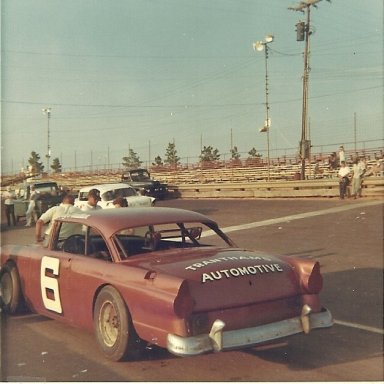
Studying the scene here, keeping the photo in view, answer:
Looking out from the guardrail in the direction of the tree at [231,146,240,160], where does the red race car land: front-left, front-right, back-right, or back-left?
back-left

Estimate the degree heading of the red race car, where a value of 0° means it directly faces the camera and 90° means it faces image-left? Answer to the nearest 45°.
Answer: approximately 135°

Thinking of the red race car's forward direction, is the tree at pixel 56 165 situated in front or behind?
in front

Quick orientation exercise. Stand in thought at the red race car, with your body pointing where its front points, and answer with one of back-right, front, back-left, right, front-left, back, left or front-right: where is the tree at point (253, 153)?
front-right
